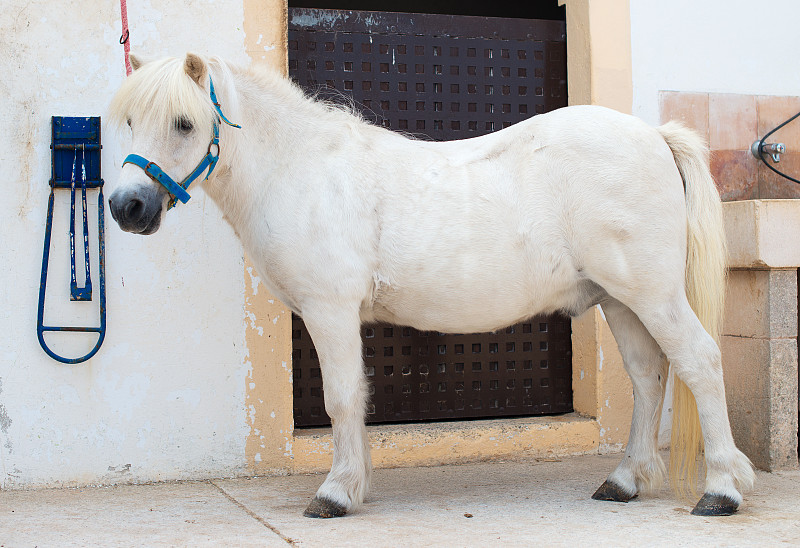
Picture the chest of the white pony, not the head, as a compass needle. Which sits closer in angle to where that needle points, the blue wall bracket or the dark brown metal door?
the blue wall bracket

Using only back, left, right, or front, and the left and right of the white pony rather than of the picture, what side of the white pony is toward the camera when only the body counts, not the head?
left

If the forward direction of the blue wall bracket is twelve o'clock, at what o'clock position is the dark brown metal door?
The dark brown metal door is roughly at 9 o'clock from the blue wall bracket.

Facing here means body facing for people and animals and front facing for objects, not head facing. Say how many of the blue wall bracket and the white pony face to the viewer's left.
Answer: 1

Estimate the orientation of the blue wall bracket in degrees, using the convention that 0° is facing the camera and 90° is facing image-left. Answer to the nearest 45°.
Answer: approximately 0°

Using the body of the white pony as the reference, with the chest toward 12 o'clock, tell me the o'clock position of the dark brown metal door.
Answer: The dark brown metal door is roughly at 3 o'clock from the white pony.

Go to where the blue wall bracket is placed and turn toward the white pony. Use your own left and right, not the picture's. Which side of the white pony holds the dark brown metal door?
left

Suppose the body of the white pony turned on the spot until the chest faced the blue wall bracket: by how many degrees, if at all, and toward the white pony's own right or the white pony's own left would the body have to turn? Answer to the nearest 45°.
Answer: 0° — it already faces it

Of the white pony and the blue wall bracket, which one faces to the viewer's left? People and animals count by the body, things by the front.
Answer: the white pony

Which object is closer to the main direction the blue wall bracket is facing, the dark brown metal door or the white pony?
the white pony
